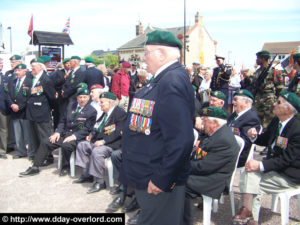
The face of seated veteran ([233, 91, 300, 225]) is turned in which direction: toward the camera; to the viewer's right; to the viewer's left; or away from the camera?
to the viewer's left

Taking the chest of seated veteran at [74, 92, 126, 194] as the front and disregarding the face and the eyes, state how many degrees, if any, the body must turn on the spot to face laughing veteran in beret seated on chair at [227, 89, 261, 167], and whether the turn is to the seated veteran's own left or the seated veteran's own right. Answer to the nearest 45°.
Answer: approximately 90° to the seated veteran's own left

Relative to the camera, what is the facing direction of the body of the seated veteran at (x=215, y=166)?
to the viewer's left

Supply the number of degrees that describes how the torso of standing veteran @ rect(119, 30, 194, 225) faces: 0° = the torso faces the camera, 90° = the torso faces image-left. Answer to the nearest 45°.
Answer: approximately 90°

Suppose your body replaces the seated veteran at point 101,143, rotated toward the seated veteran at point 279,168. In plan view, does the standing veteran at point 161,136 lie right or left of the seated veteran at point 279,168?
right

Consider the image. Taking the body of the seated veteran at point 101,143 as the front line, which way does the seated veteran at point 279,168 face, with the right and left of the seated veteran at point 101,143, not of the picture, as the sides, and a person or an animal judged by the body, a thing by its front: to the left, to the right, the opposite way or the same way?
to the right

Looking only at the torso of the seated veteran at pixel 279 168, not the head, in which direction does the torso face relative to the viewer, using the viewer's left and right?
facing to the left of the viewer

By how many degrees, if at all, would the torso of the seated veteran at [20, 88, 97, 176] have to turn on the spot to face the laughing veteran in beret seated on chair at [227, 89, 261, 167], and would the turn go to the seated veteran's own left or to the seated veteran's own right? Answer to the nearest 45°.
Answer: approximately 90° to the seated veteran's own left
